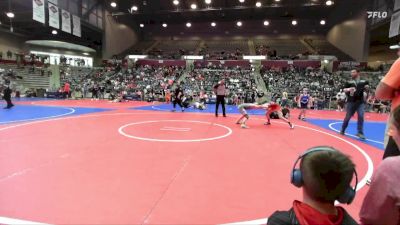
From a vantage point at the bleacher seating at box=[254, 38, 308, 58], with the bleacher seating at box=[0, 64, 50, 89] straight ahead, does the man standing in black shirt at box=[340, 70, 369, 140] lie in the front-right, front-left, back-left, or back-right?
front-left

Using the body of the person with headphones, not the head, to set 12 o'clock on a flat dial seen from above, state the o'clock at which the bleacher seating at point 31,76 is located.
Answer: The bleacher seating is roughly at 10 o'clock from the person with headphones.

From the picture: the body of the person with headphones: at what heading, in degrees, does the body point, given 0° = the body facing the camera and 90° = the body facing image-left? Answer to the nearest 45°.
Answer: approximately 180°

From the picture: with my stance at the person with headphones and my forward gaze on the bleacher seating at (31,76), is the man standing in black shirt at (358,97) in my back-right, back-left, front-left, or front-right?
front-right

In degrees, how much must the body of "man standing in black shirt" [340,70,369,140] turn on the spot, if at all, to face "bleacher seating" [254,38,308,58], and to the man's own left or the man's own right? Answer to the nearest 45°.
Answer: approximately 135° to the man's own right

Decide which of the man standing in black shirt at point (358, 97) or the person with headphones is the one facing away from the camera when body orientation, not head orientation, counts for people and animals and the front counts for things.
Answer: the person with headphones

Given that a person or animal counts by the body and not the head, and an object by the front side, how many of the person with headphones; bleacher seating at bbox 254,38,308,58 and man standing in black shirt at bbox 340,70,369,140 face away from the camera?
1

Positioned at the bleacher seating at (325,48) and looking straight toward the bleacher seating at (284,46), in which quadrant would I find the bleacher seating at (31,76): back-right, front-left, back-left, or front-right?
front-left

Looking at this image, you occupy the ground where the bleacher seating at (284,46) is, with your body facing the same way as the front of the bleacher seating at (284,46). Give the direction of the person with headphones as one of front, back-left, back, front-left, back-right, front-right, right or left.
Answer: front

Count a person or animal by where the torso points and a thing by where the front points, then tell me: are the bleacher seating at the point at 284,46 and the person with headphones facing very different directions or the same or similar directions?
very different directions

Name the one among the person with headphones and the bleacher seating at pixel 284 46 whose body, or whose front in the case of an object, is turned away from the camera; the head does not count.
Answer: the person with headphones

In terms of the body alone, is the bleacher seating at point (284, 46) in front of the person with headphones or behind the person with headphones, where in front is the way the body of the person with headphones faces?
in front

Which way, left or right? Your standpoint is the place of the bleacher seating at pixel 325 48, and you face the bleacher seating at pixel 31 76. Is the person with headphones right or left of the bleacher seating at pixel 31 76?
left

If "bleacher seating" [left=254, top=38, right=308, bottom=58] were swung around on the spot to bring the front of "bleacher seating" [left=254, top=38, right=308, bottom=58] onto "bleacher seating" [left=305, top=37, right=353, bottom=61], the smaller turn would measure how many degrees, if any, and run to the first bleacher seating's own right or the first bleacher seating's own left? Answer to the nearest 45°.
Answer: approximately 90° to the first bleacher seating's own left

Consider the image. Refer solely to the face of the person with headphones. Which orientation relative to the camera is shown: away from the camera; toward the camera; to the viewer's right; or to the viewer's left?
away from the camera

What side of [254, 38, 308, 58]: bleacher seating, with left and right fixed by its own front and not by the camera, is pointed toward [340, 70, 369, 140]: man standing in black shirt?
front

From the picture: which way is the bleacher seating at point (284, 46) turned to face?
toward the camera

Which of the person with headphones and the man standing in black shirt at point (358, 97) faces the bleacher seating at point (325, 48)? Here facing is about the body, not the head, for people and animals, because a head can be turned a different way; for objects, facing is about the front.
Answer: the person with headphones

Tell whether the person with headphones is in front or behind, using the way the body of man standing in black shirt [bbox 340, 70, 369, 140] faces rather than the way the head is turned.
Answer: in front

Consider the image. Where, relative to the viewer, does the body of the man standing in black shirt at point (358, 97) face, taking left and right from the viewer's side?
facing the viewer and to the left of the viewer
